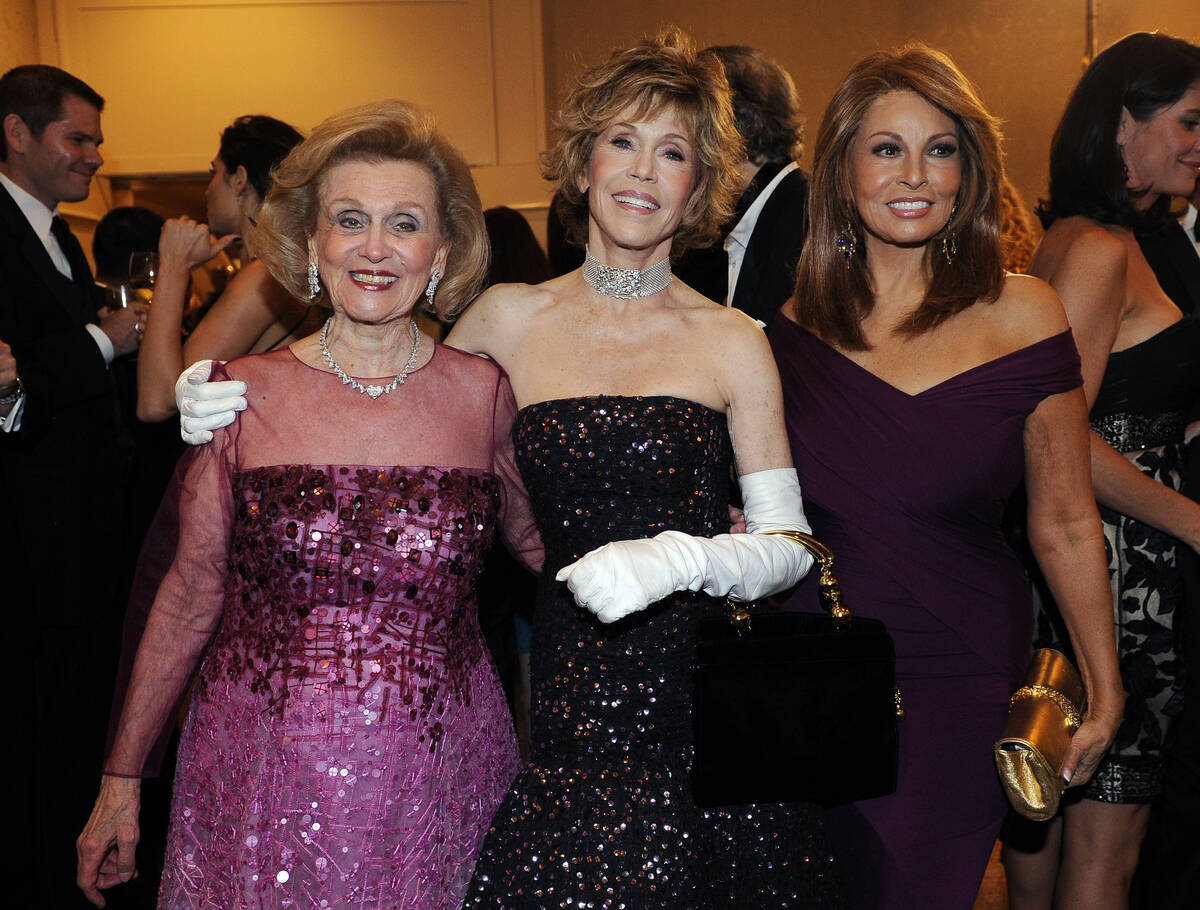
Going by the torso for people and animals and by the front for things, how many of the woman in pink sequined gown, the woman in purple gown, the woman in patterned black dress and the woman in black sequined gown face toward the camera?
3

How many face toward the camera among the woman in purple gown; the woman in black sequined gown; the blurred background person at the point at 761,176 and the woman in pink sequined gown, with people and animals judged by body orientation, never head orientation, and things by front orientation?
3

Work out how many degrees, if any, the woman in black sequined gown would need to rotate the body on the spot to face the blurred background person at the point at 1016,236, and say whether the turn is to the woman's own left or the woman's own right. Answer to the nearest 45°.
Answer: approximately 135° to the woman's own left

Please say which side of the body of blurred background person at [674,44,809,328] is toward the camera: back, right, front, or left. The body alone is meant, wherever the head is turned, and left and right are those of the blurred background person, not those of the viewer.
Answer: left

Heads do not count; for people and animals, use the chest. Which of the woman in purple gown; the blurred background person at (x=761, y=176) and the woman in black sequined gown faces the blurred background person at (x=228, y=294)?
the blurred background person at (x=761, y=176)

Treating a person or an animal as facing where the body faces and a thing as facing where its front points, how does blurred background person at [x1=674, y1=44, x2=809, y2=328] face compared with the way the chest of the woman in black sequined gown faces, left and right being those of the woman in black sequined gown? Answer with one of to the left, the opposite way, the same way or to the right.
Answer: to the right

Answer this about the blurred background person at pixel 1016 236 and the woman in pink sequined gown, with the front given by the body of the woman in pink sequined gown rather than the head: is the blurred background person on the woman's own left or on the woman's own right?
on the woman's own left

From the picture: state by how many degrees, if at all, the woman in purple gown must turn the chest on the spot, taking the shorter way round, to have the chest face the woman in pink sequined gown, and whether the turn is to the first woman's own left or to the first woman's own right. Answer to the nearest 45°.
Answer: approximately 45° to the first woman's own right

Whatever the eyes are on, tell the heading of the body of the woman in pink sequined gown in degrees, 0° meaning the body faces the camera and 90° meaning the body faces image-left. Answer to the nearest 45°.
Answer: approximately 0°

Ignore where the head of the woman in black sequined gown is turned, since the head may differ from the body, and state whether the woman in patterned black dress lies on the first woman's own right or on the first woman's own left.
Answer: on the first woman's own left

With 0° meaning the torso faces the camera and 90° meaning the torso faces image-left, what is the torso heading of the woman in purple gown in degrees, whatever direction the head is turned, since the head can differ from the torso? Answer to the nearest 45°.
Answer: approximately 0°
